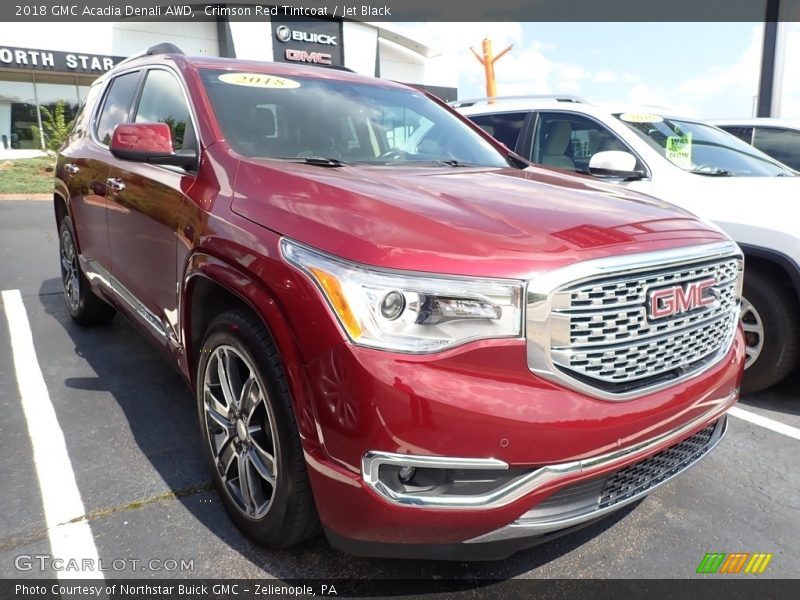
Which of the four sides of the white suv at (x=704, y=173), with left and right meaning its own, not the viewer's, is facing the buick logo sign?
back

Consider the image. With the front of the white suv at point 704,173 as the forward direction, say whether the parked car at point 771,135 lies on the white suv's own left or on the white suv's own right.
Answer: on the white suv's own left

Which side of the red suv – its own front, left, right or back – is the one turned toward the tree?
back

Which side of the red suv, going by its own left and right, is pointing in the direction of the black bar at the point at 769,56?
left

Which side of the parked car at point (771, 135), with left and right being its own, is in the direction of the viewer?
right

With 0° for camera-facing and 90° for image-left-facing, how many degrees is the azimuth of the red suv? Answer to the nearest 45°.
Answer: approximately 315°

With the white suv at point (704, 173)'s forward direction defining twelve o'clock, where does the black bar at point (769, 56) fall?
The black bar is roughly at 8 o'clock from the white suv.

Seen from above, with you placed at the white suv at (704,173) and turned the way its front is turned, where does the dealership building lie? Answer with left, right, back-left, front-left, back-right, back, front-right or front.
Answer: back

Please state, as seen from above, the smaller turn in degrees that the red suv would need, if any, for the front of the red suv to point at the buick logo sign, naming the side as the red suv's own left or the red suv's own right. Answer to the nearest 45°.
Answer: approximately 135° to the red suv's own left

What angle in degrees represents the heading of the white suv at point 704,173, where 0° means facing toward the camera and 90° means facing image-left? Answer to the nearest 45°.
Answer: approximately 315°

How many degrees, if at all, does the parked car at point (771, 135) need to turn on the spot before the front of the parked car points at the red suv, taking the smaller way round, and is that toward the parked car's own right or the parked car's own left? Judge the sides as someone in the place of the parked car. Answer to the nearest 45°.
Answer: approximately 90° to the parked car's own right

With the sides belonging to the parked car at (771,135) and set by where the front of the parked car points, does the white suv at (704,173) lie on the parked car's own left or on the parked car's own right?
on the parked car's own right
